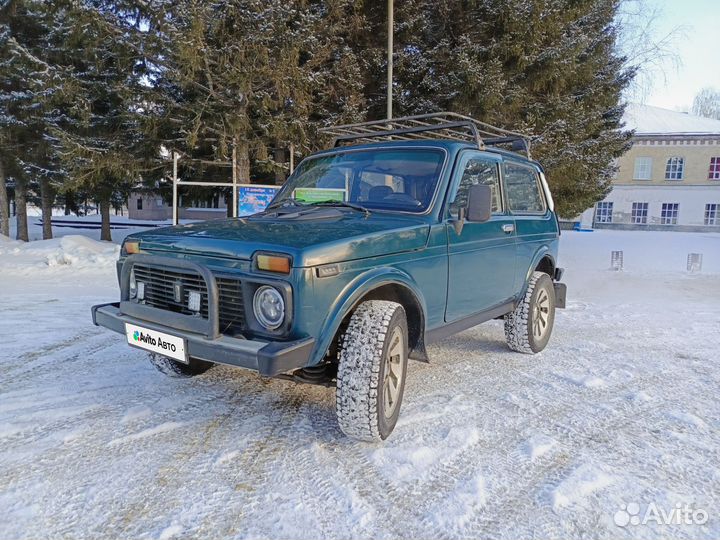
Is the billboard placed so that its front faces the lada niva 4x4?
yes

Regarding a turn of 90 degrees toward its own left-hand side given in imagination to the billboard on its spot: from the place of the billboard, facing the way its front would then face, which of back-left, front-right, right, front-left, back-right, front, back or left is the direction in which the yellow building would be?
front-left

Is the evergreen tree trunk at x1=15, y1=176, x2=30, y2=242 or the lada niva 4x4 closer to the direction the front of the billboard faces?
the lada niva 4x4

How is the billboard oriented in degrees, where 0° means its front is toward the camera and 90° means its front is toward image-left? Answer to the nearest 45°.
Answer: approximately 0°

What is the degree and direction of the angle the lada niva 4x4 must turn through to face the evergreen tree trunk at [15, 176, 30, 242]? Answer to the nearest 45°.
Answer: approximately 90° to its right

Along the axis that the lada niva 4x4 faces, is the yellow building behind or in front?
behind
